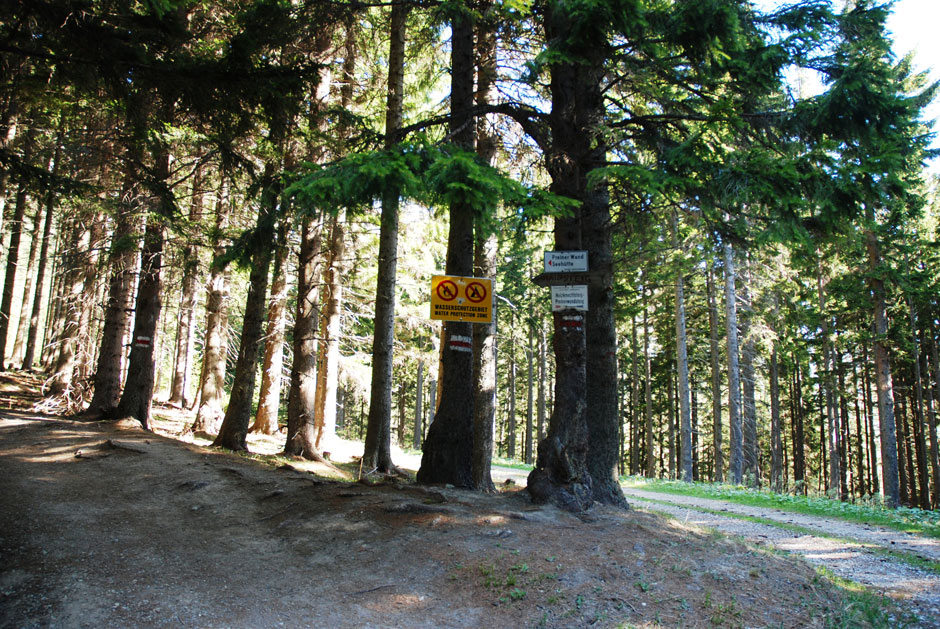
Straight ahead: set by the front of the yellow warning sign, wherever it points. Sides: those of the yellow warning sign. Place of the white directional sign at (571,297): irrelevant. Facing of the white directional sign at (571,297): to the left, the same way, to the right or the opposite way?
the same way

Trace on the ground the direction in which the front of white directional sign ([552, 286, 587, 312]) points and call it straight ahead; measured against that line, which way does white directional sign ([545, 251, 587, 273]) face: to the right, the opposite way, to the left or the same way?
the same way

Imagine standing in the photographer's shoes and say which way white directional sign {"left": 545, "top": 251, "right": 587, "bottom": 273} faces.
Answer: facing the viewer

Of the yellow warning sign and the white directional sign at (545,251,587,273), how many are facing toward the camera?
2

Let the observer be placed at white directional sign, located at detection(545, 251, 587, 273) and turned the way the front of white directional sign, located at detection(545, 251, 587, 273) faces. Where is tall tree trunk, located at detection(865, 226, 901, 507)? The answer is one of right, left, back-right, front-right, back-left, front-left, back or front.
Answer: back-left

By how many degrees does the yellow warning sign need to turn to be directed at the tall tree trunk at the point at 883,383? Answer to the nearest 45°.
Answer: approximately 135° to its left

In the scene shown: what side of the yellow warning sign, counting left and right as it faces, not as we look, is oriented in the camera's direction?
front

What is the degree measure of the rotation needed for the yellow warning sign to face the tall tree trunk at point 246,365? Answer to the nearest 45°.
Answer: approximately 135° to its right

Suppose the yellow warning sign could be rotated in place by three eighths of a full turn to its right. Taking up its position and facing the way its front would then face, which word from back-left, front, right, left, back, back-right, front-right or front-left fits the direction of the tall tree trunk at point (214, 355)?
front

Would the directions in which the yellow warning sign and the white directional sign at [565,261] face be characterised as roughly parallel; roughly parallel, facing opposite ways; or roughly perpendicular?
roughly parallel

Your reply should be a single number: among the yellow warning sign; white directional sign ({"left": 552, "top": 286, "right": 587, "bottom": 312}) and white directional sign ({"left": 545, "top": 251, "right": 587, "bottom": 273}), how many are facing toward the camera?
3

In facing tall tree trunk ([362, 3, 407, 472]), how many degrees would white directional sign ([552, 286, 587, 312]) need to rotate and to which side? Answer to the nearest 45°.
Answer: approximately 135° to its right

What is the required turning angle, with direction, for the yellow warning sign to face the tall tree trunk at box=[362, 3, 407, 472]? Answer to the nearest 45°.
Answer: approximately 135° to its right
